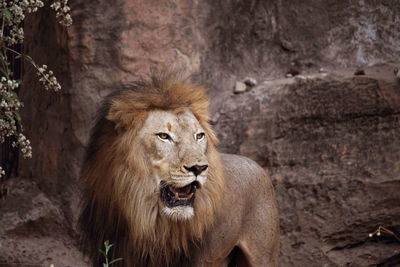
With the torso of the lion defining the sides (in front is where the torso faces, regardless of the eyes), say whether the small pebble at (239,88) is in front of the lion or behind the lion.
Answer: behind

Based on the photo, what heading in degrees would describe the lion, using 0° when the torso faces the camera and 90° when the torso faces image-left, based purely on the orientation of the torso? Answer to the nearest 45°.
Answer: approximately 45°

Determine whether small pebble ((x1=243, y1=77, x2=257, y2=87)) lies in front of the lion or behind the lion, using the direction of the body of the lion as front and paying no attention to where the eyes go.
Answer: behind
